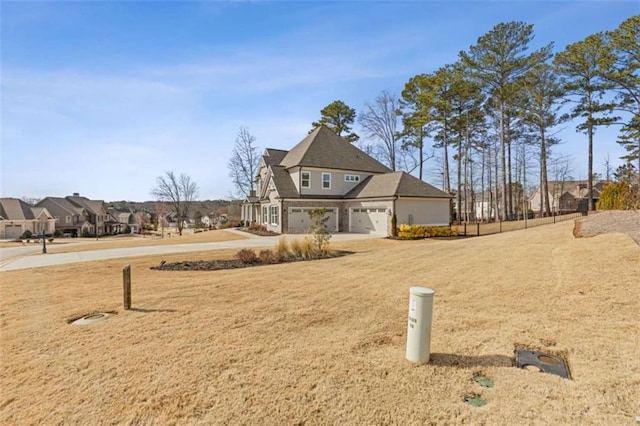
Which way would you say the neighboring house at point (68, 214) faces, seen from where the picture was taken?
facing the viewer and to the right of the viewer

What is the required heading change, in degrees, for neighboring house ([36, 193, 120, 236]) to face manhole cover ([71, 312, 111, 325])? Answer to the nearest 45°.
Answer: approximately 45° to its right

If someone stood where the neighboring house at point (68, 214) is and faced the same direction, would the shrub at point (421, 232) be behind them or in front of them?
in front

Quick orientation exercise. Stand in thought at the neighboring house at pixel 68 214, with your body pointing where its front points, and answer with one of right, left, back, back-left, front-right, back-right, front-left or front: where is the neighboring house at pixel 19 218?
right

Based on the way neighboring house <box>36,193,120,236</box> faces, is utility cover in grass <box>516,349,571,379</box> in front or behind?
in front

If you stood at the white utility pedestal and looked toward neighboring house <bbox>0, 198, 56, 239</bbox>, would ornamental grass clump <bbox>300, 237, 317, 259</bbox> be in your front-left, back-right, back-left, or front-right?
front-right

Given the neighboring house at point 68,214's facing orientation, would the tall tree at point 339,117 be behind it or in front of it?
in front
